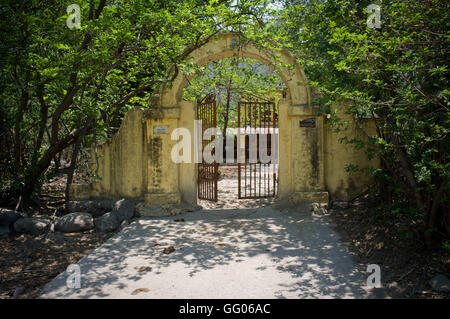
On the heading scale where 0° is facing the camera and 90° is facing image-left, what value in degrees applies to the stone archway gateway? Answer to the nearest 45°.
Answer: approximately 0°

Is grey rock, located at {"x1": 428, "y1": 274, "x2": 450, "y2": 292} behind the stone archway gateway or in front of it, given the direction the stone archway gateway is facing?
in front

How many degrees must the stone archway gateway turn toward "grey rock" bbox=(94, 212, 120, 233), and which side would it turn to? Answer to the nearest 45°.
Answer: approximately 45° to its right

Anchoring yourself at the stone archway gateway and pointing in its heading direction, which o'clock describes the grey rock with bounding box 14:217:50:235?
The grey rock is roughly at 2 o'clock from the stone archway gateway.

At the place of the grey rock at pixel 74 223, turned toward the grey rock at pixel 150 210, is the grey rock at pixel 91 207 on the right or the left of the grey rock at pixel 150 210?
left

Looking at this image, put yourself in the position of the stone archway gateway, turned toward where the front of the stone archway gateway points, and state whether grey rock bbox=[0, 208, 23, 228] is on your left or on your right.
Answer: on your right
